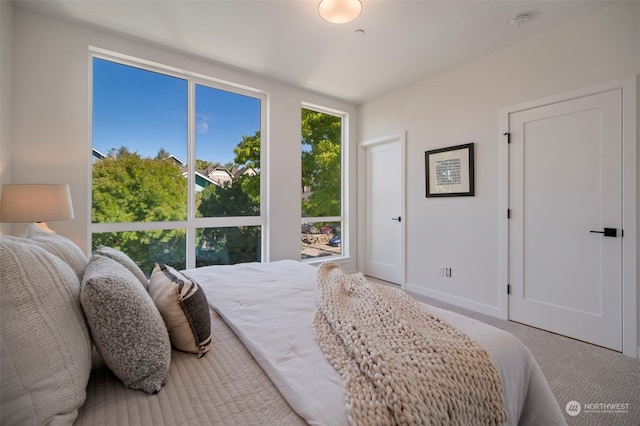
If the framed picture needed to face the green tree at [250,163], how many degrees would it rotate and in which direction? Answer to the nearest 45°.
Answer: approximately 45° to its right

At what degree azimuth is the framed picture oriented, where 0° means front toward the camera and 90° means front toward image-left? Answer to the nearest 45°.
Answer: approximately 45°

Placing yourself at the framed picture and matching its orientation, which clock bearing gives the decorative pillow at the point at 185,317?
The decorative pillow is roughly at 11 o'clock from the framed picture.

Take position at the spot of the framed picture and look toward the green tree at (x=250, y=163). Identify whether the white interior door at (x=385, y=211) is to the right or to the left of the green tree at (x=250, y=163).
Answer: right

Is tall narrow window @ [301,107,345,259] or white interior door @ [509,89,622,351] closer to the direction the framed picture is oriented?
the tall narrow window

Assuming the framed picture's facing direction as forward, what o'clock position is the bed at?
The bed is roughly at 11 o'clock from the framed picture.

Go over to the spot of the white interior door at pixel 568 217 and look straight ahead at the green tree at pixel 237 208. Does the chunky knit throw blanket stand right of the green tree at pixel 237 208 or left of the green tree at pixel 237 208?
left

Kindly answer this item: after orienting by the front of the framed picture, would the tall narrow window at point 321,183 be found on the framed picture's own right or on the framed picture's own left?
on the framed picture's own right

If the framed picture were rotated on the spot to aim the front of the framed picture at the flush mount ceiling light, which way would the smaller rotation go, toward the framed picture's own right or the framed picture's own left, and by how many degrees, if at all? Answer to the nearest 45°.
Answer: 0° — it already faces it

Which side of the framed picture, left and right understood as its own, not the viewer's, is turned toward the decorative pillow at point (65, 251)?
front
